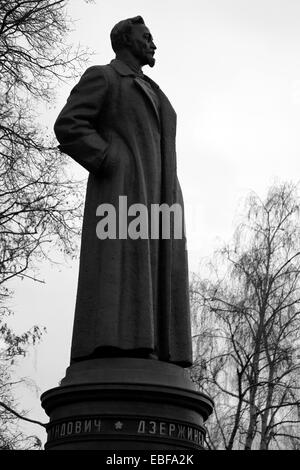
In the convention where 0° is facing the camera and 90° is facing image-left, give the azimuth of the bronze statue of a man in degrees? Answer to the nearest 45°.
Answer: approximately 315°
